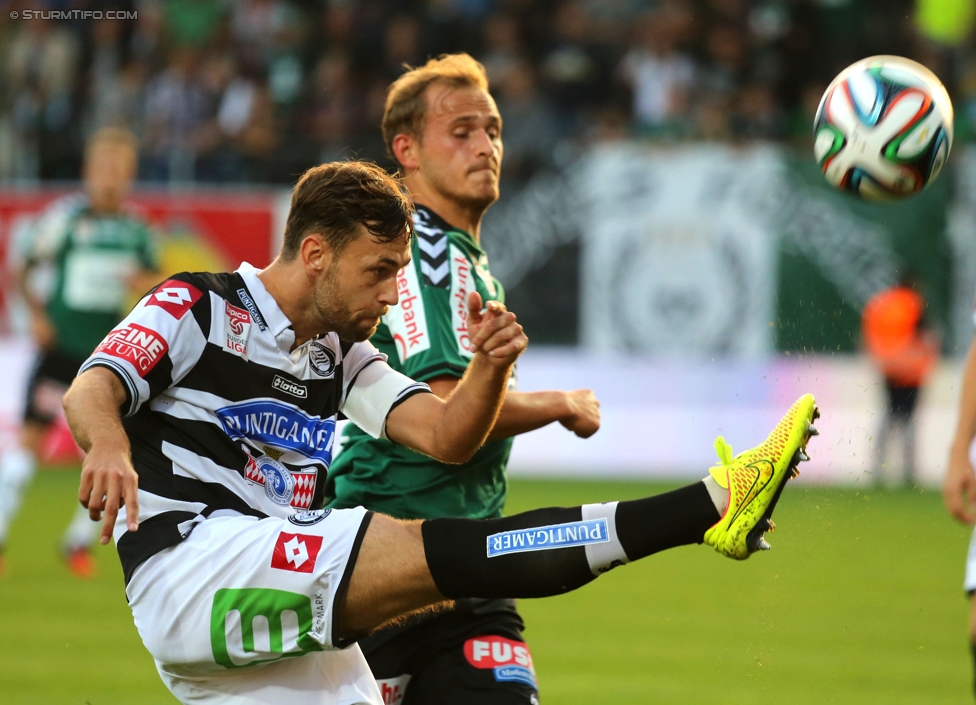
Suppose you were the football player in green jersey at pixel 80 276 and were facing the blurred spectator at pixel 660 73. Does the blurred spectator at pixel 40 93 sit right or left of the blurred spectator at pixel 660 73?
left

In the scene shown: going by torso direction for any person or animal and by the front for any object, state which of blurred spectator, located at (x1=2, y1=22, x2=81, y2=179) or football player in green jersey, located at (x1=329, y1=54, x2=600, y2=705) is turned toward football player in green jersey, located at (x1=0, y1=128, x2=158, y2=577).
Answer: the blurred spectator

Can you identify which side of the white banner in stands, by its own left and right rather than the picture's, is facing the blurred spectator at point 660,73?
back

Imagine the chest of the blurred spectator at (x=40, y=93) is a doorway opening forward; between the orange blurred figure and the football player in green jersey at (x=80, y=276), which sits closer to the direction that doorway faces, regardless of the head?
the football player in green jersey

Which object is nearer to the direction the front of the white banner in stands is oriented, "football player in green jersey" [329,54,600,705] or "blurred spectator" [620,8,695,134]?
the football player in green jersey

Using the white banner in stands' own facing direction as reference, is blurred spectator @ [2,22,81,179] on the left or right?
on its right

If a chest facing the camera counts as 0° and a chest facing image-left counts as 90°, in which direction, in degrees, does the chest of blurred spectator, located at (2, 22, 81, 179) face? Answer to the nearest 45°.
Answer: approximately 0°

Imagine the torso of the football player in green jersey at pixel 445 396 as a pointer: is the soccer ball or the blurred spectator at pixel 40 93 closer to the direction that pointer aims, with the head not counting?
the soccer ball

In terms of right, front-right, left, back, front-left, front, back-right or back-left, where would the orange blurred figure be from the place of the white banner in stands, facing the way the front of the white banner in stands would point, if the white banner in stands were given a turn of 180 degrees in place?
right

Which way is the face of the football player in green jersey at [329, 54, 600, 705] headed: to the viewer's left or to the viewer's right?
to the viewer's right

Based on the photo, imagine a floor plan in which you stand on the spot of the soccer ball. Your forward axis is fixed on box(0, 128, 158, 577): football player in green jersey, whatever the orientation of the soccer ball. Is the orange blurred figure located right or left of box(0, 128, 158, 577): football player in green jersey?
right
